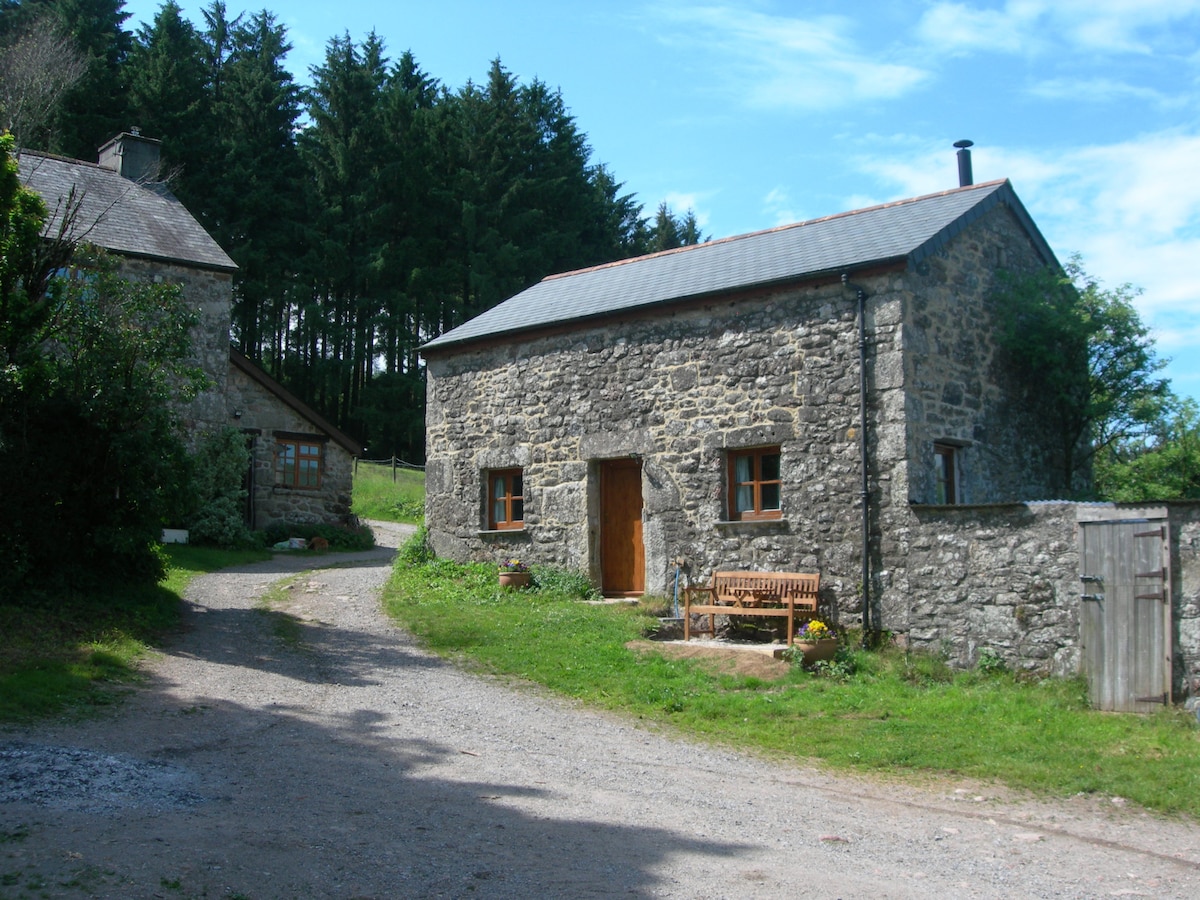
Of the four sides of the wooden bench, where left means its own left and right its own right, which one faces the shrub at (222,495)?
right

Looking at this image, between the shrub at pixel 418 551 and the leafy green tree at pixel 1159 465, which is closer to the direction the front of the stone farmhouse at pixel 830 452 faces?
the shrub

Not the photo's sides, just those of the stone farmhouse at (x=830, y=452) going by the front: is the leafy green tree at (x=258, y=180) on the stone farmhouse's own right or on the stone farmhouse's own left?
on the stone farmhouse's own right

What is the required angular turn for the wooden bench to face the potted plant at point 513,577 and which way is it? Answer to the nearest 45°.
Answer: approximately 90° to its right

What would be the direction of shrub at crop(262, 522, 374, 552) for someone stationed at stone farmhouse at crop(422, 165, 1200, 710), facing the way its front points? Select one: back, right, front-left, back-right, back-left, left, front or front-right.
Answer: right

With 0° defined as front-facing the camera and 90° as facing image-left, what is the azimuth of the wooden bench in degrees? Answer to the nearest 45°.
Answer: approximately 45°

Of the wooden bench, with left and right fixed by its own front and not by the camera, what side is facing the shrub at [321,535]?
right

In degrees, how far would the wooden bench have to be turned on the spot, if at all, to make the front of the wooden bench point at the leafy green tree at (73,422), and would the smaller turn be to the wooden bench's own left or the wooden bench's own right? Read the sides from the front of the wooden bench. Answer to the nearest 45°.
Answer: approximately 45° to the wooden bench's own right
